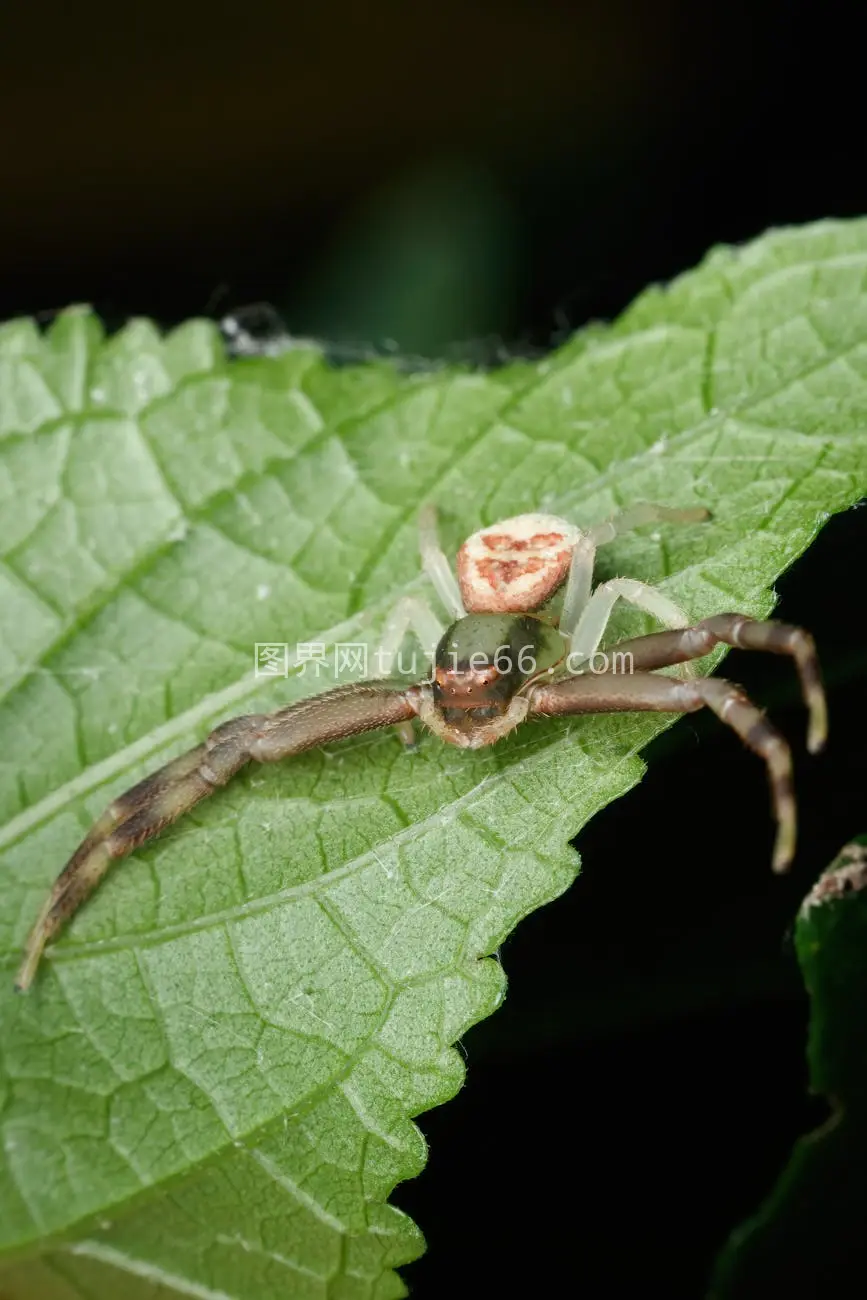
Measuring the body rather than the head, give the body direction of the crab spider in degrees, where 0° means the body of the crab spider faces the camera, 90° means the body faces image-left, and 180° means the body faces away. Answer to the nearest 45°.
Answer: approximately 0°

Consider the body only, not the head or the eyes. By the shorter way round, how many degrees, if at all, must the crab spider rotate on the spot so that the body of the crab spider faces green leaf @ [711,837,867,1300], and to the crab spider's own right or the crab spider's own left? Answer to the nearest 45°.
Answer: approximately 90° to the crab spider's own left
